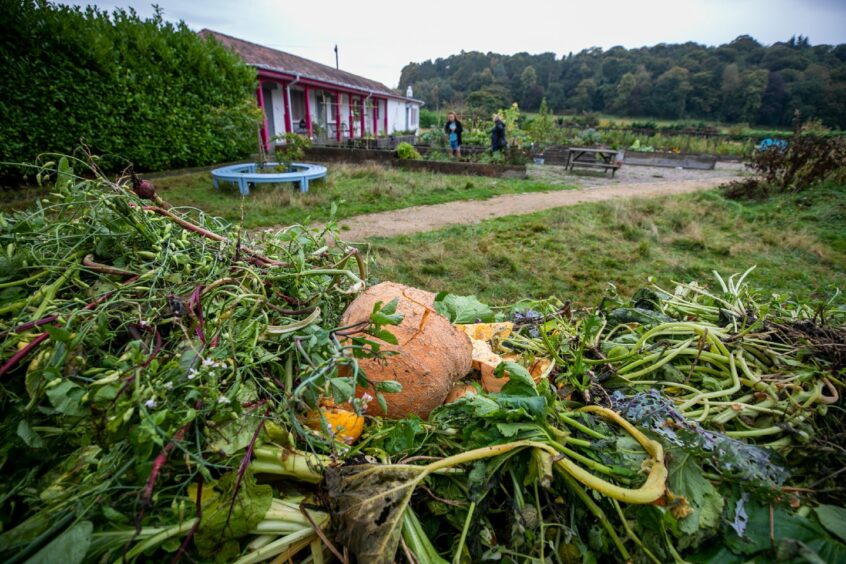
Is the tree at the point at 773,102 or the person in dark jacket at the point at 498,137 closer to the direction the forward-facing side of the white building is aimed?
the person in dark jacket

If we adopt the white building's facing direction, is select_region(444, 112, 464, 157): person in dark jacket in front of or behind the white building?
in front

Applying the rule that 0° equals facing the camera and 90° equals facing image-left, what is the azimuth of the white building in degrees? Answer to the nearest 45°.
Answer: approximately 315°

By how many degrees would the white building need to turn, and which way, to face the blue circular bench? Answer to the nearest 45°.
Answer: approximately 45° to its right

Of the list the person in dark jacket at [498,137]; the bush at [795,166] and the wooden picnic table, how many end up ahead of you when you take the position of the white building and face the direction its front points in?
3

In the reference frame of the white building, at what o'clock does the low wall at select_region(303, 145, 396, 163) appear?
The low wall is roughly at 1 o'clock from the white building.

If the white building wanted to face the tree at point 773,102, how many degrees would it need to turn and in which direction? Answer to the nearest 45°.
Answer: approximately 45° to its left

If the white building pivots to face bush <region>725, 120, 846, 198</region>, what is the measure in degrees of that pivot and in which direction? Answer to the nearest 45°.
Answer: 0° — it already faces it

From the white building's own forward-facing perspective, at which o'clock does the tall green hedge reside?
The tall green hedge is roughly at 2 o'clock from the white building.

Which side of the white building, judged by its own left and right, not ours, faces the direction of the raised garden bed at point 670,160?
front

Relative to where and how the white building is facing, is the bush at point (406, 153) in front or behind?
in front

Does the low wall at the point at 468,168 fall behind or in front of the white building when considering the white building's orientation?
in front

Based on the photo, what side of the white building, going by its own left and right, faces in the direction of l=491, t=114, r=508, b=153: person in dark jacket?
front

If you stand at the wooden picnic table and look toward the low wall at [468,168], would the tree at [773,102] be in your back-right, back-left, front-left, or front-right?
back-right
